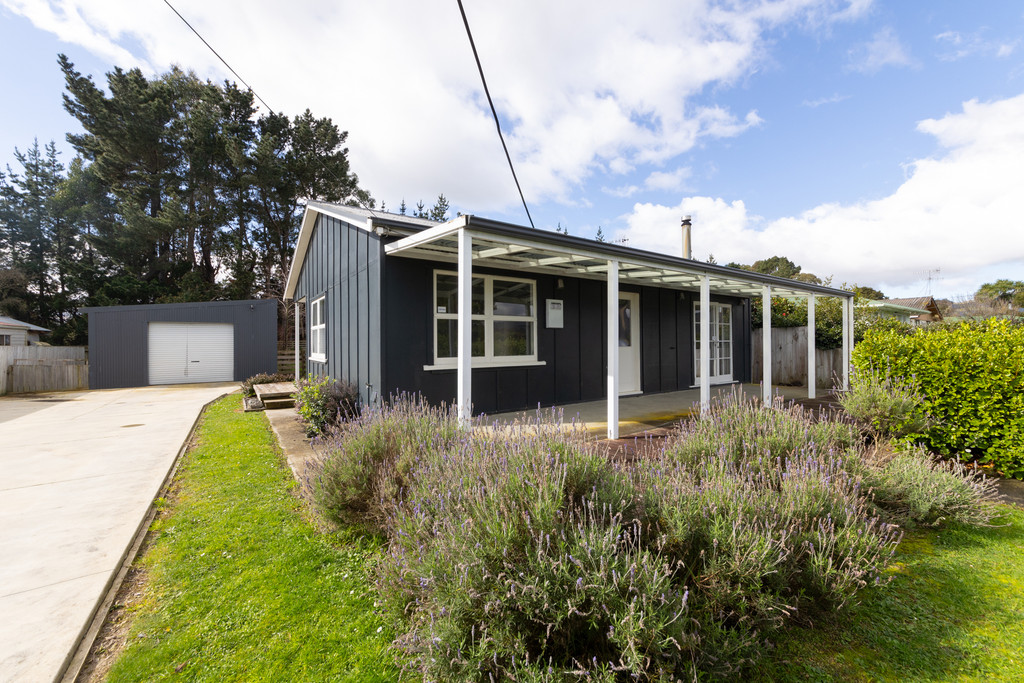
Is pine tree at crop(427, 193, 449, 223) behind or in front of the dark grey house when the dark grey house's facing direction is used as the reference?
behind

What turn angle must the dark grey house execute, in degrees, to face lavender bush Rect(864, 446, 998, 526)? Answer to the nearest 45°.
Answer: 0° — it already faces it

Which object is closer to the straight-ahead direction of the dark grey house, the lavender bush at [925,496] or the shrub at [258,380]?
the lavender bush

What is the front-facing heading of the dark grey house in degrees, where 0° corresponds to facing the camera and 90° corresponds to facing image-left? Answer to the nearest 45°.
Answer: approximately 315°

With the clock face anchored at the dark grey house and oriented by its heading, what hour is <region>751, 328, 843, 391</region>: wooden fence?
The wooden fence is roughly at 9 o'clock from the dark grey house.

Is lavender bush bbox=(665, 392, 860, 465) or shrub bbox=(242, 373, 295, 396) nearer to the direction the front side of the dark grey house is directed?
the lavender bush

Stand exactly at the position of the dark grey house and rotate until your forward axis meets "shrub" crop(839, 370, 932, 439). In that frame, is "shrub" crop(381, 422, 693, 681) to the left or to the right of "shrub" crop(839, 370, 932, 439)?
right
